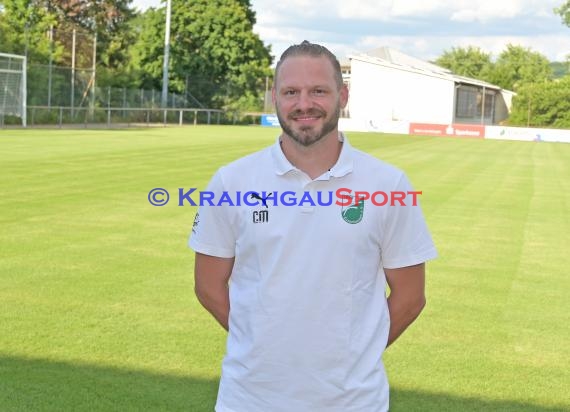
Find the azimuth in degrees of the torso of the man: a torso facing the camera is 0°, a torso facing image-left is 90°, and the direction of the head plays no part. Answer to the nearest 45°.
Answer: approximately 0°

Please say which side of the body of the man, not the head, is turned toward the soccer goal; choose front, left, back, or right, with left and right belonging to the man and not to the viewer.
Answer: back
